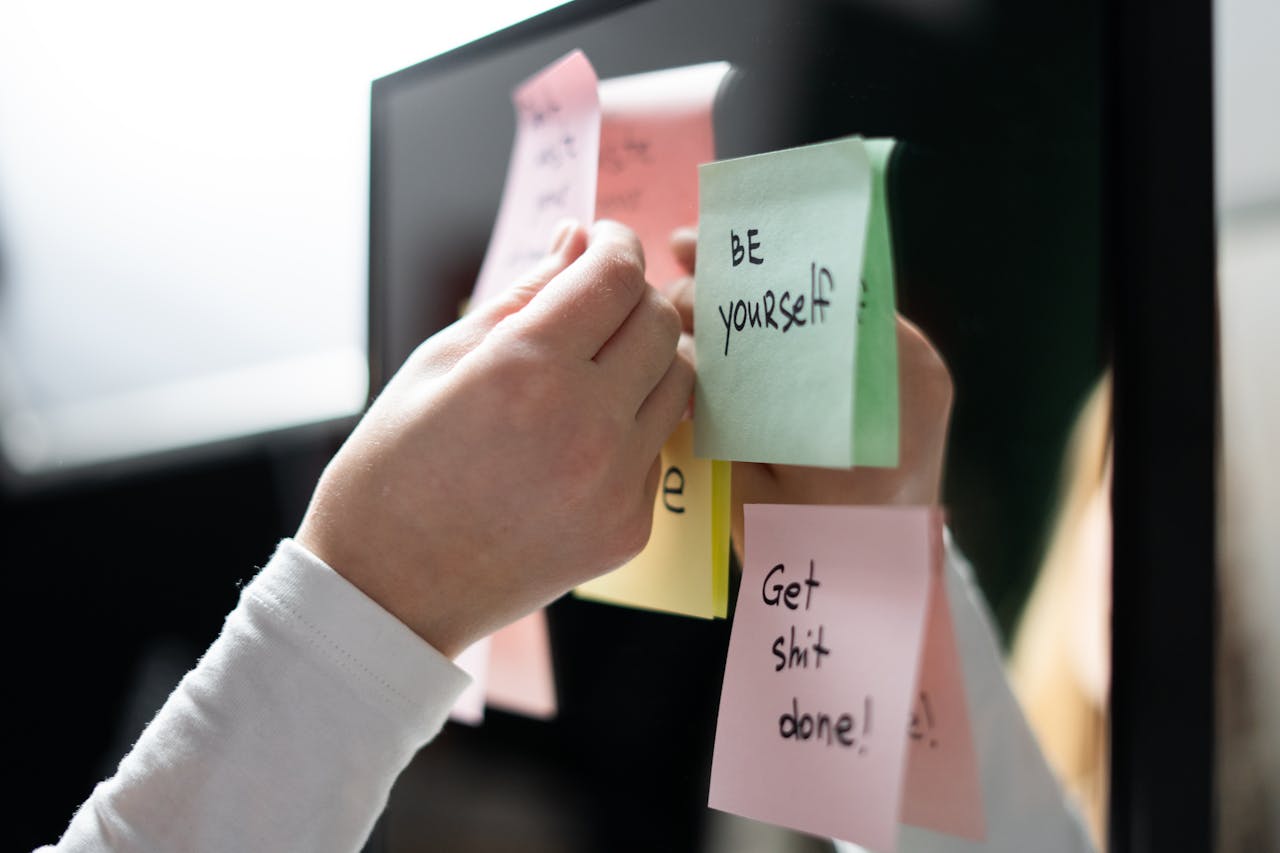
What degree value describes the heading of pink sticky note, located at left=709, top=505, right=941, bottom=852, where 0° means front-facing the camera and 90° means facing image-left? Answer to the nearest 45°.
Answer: approximately 45°

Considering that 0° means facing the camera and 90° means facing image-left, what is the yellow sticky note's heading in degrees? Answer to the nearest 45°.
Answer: approximately 45°
